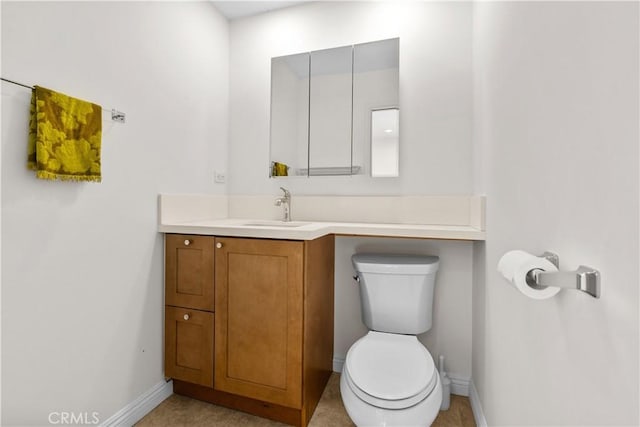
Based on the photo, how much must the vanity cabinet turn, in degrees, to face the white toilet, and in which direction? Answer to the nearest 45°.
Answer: approximately 135° to its left

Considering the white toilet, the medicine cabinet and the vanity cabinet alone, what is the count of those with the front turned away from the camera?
0

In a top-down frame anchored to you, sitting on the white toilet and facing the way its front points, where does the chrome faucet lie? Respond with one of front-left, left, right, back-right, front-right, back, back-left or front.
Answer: back-right

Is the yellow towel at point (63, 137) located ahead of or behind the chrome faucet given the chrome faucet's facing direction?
ahead

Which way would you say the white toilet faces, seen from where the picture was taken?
facing the viewer

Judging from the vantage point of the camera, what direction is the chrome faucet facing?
facing the viewer and to the left of the viewer

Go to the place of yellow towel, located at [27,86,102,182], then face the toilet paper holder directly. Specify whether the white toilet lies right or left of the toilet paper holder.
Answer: left

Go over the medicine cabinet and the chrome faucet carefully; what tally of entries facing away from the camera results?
0

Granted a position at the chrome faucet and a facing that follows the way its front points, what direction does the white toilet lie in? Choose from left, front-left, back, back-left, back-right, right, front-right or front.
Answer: left

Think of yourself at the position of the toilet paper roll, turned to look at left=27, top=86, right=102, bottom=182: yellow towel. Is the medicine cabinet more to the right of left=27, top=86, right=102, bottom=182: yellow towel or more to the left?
right

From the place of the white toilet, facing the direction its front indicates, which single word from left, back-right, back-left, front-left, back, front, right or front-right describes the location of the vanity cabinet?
right

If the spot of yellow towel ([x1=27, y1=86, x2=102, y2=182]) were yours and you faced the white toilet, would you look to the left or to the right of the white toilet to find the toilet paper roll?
right

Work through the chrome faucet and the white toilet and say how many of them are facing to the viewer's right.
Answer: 0
